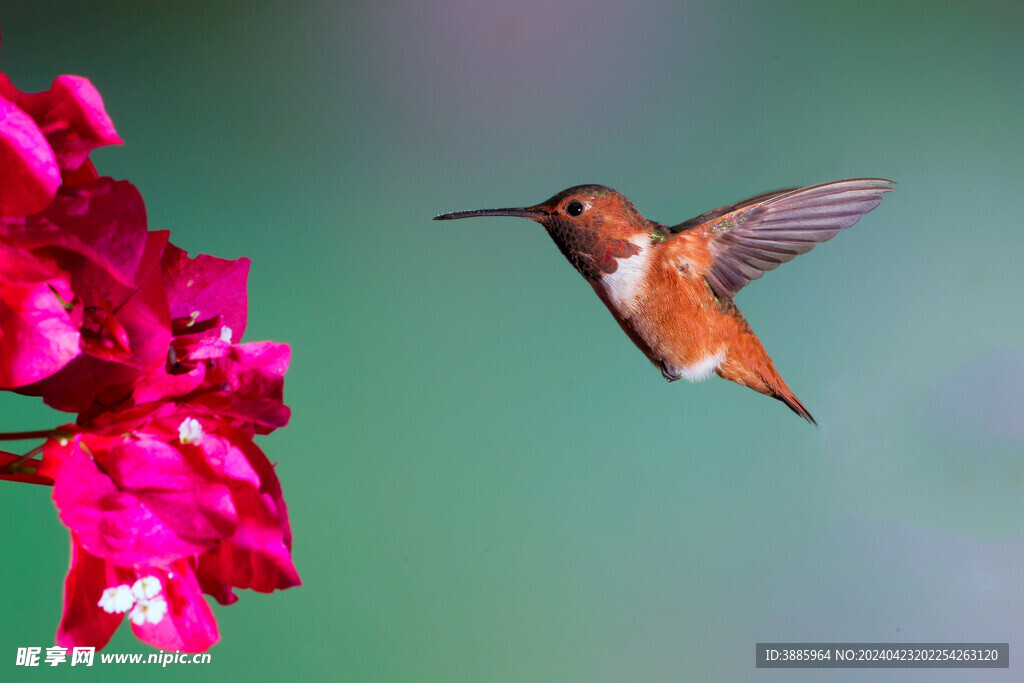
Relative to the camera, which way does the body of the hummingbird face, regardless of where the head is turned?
to the viewer's left
